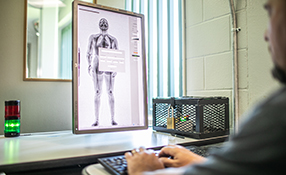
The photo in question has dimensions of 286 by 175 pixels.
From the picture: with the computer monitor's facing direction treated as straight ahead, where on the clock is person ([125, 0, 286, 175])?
The person is roughly at 1 o'clock from the computer monitor.

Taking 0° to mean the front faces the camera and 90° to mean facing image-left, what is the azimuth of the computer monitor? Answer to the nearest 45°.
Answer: approximately 315°

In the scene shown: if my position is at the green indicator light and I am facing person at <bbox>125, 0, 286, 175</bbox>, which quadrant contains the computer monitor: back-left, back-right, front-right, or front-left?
front-left

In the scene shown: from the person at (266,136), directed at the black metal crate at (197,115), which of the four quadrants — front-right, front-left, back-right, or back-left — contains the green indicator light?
front-left

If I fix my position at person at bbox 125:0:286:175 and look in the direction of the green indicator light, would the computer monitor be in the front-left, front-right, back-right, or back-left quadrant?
front-right
